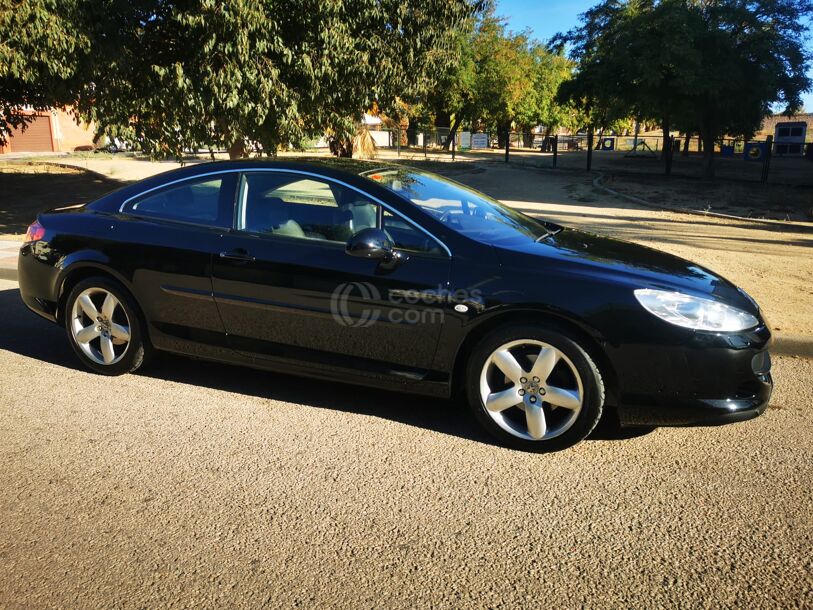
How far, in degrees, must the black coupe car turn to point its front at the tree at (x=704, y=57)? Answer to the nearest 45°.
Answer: approximately 90° to its left

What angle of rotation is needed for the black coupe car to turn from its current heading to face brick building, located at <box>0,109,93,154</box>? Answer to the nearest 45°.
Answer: approximately 180°

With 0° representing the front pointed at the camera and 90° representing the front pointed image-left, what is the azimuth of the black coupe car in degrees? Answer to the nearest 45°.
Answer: approximately 315°

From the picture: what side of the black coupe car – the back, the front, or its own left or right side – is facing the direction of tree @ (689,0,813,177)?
left
